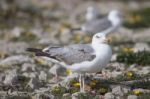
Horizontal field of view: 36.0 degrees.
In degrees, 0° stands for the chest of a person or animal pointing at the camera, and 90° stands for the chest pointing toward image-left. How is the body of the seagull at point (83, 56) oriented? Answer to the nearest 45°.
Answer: approximately 270°

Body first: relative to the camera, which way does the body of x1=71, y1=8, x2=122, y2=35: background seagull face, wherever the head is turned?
to the viewer's right

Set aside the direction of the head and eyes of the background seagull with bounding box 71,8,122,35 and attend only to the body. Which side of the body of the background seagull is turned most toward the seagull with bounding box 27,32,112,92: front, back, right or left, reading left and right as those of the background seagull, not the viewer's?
right

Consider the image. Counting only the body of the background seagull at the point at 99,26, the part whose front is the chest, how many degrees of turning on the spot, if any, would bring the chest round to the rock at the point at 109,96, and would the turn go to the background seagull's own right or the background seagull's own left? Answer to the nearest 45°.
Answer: approximately 90° to the background seagull's own right

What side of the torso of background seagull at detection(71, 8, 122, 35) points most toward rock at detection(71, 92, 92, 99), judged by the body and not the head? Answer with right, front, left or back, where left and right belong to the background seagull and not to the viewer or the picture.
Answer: right

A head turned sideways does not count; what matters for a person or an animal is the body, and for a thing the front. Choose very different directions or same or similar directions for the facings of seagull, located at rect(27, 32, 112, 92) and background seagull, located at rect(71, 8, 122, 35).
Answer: same or similar directions

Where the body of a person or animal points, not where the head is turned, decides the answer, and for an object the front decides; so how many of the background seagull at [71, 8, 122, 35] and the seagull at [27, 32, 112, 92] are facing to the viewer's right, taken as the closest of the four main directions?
2

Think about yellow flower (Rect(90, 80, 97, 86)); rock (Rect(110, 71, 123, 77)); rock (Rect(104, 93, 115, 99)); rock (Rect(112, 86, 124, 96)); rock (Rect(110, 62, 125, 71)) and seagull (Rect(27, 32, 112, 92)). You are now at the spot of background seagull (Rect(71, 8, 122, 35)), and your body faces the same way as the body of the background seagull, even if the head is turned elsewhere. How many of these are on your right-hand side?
6

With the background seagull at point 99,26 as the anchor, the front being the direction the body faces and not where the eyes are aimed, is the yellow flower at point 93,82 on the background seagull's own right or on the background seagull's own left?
on the background seagull's own right

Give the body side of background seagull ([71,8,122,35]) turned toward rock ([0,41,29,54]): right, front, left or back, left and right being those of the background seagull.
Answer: back
